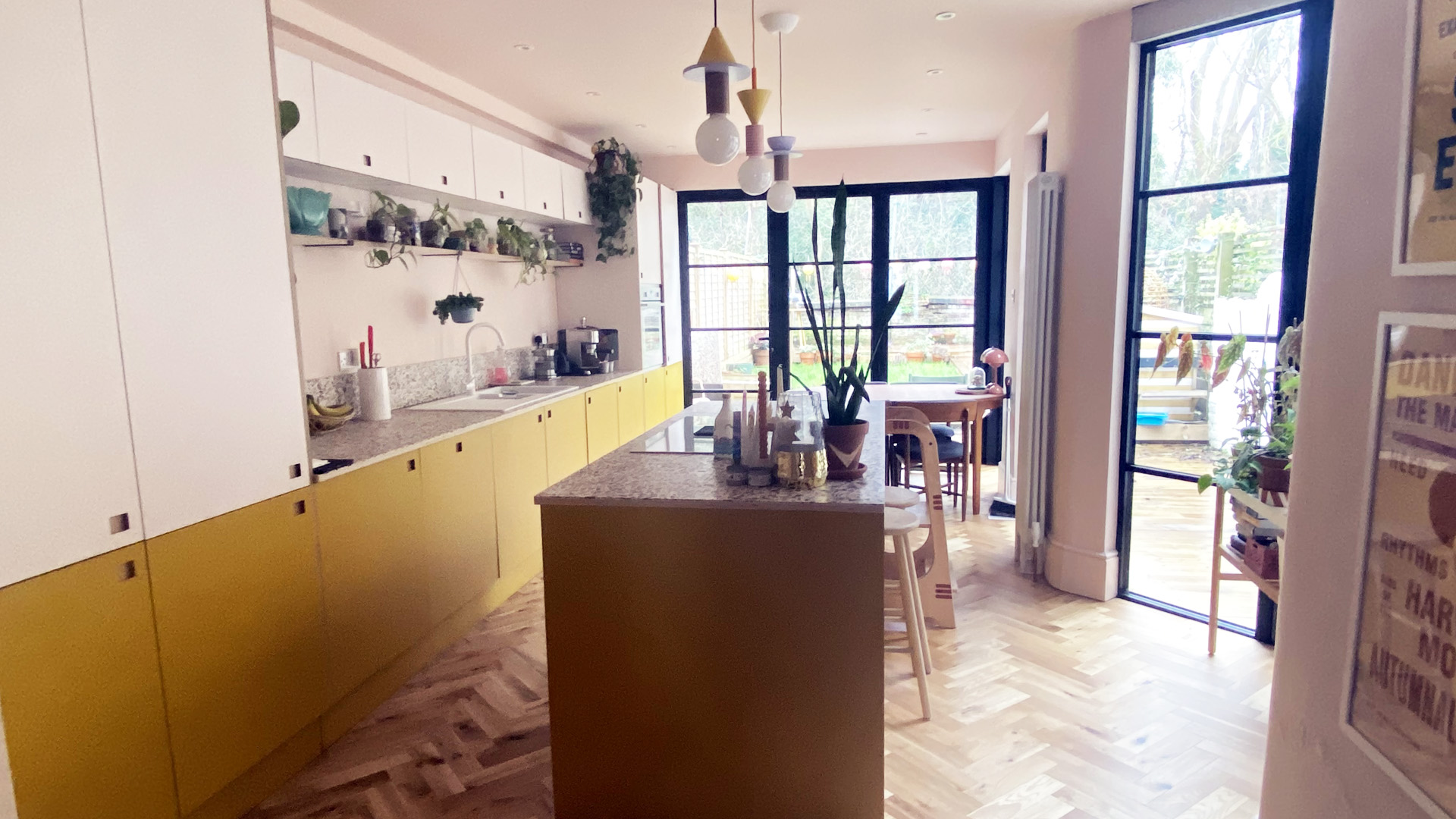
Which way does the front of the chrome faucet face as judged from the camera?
facing to the right of the viewer

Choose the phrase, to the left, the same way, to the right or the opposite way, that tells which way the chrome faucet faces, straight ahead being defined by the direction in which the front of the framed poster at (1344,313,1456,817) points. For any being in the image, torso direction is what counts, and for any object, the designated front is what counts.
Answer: the opposite way

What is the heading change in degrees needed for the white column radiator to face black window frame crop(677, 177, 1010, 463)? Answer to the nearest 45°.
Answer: approximately 45° to its right

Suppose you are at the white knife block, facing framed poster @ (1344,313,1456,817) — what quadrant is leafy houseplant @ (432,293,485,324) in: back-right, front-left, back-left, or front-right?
back-left

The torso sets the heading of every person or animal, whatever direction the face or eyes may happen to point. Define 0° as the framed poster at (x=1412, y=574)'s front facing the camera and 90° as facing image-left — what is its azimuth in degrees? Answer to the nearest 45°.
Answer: approximately 45°

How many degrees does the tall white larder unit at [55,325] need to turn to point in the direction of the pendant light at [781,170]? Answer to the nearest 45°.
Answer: approximately 45° to its left

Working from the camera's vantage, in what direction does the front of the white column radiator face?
facing to the left of the viewer

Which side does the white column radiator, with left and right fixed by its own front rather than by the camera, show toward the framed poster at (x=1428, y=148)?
left

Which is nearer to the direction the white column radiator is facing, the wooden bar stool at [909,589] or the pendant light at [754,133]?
the pendant light

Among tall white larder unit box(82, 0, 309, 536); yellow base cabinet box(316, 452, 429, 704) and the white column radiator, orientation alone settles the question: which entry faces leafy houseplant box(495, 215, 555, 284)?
the white column radiator

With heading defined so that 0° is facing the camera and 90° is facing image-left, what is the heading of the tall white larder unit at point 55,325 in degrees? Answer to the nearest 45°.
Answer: approximately 315°

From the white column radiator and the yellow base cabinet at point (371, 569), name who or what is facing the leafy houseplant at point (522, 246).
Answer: the white column radiator
